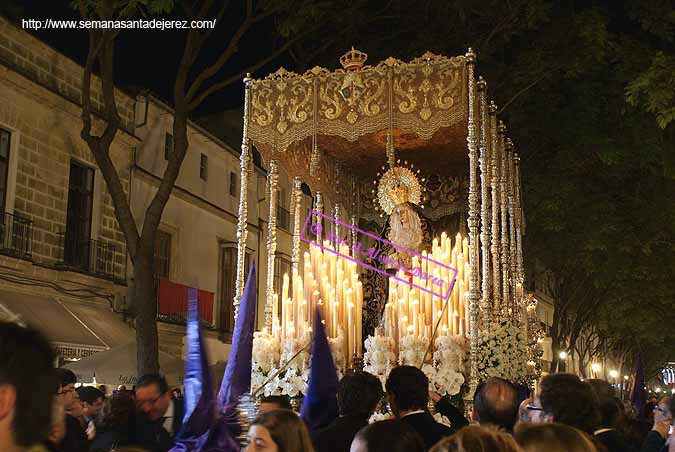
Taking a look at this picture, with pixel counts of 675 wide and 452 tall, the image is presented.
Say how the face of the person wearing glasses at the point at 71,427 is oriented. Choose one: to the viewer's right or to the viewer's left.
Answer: to the viewer's right

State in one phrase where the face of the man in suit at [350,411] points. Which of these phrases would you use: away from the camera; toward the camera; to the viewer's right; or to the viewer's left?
away from the camera

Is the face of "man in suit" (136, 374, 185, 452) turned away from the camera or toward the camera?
toward the camera

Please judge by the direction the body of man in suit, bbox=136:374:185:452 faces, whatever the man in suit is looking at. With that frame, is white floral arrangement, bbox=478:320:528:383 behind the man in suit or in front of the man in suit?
behind

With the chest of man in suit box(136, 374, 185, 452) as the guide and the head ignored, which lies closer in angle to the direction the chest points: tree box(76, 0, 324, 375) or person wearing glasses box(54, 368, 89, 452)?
the person wearing glasses

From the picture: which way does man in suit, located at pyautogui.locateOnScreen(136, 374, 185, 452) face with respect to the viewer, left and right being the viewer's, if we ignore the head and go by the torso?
facing the viewer and to the left of the viewer

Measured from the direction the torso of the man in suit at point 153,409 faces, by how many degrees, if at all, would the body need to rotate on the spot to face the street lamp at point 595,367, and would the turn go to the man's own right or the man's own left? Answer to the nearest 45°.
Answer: approximately 180°

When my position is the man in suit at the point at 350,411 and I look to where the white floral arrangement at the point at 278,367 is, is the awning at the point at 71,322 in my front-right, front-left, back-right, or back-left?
front-left

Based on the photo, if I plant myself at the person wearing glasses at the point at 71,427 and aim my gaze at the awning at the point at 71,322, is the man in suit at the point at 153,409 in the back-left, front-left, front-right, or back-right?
front-right

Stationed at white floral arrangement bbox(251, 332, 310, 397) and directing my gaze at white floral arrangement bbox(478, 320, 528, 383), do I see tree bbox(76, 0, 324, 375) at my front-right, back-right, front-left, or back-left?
back-left

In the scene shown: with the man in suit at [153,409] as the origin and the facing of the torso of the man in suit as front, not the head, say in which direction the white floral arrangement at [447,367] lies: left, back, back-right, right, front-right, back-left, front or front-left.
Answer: back

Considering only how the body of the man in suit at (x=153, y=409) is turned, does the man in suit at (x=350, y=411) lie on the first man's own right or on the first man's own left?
on the first man's own left

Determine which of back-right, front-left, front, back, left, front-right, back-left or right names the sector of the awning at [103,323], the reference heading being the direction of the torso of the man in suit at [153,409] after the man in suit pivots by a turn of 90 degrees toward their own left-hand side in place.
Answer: back-left

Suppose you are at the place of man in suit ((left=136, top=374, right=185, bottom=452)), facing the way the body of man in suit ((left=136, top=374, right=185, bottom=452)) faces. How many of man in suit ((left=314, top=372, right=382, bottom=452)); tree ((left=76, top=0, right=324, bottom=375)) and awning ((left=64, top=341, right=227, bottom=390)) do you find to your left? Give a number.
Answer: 1

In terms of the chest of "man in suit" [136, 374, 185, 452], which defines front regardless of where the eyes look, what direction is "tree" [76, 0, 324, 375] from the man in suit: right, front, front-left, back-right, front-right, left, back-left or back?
back-right
